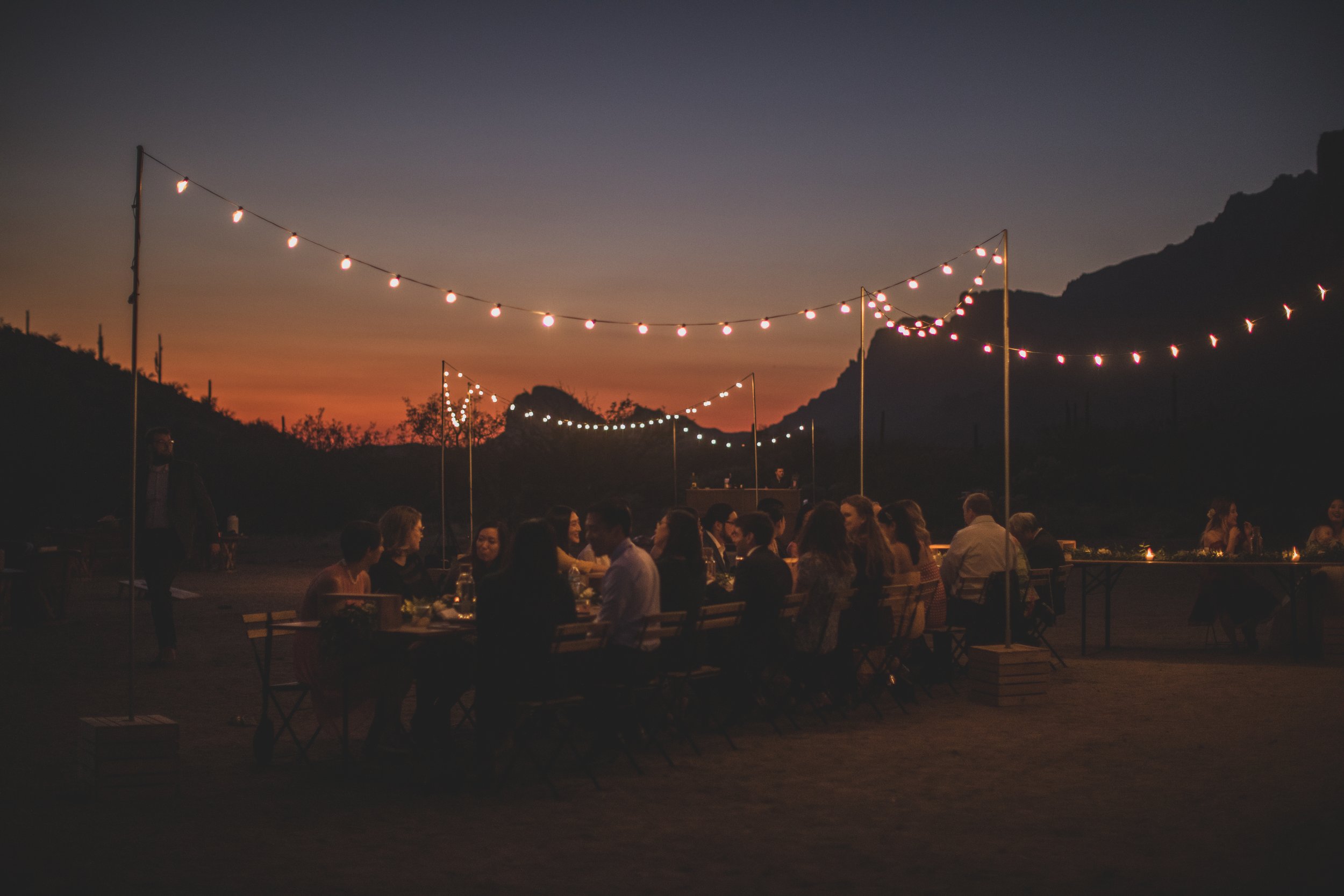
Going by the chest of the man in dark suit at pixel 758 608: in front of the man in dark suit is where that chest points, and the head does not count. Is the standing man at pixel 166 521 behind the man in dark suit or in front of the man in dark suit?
in front

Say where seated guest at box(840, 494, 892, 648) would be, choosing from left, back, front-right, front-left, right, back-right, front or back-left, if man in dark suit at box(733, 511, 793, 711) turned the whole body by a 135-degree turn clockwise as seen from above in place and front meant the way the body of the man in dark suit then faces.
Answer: front-left

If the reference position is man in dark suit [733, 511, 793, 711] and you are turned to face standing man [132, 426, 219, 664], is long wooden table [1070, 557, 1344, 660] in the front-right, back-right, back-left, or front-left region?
back-right

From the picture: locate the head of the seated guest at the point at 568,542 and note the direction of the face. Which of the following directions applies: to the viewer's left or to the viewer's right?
to the viewer's right

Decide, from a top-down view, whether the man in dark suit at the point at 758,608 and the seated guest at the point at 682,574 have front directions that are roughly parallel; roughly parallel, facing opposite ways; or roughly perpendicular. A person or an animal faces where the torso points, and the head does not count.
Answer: roughly parallel

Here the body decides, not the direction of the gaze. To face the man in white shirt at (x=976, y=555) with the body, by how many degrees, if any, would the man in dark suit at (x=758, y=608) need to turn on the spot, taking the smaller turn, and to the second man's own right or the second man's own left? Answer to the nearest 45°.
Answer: approximately 90° to the second man's own right

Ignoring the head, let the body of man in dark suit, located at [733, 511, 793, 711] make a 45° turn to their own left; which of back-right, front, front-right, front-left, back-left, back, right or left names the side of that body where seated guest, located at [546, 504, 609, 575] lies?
front-right

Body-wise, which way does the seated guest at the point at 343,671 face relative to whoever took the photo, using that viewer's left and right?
facing to the right of the viewer

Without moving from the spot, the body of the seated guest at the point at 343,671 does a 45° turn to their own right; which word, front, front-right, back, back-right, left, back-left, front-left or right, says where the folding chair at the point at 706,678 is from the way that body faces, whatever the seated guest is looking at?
front-left

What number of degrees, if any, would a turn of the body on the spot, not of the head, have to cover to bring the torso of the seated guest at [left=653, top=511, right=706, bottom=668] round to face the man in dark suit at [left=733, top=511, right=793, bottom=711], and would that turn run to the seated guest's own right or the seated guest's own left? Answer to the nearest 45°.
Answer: approximately 90° to the seated guest's own right

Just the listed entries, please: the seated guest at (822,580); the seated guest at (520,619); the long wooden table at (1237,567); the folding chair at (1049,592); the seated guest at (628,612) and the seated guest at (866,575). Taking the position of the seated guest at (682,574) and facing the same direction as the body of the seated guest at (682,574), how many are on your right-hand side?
4

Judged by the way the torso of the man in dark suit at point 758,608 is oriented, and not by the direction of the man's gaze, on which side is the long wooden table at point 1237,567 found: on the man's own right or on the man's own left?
on the man's own right

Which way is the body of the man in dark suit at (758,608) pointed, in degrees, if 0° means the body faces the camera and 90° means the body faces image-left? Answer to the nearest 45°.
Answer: approximately 135°

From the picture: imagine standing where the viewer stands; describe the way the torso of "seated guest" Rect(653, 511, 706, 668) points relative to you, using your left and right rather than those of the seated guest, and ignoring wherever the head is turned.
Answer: facing away from the viewer and to the left of the viewer
